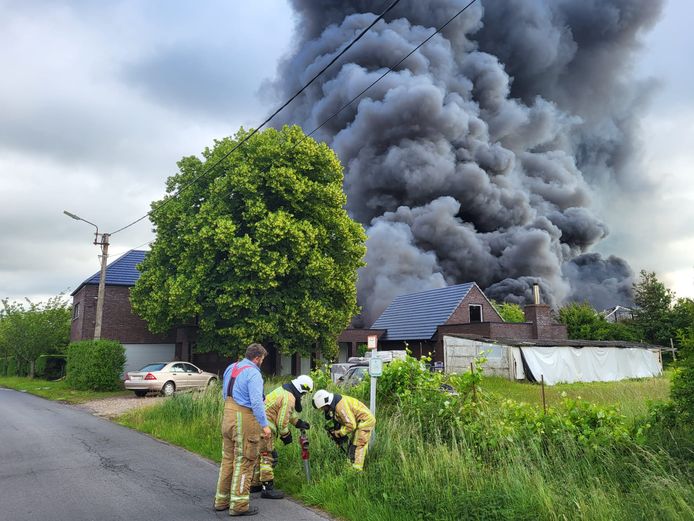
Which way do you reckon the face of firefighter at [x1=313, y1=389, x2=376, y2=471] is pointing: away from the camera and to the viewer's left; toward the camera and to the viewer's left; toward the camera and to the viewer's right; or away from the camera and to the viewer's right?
toward the camera and to the viewer's left

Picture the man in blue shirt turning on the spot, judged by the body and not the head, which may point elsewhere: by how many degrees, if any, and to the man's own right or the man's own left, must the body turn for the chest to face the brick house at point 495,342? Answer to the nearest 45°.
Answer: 0° — they already face it

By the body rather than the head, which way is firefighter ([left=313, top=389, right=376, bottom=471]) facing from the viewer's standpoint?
to the viewer's left

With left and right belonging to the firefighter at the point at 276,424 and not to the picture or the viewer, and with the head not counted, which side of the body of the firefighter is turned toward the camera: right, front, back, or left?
right

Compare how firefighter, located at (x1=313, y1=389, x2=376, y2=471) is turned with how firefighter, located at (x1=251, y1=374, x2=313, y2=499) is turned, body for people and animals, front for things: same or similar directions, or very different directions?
very different directions

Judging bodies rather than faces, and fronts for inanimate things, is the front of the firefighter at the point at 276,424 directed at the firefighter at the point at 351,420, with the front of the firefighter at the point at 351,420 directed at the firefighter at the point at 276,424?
yes

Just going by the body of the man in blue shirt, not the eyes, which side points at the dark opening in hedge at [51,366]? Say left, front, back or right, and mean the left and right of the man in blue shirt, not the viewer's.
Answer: left

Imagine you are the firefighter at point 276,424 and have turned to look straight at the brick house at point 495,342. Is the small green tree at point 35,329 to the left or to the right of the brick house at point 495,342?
left

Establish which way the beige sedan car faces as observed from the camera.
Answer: facing away from the viewer and to the right of the viewer

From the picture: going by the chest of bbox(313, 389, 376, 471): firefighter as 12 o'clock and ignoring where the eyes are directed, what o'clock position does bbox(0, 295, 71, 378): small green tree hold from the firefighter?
The small green tree is roughly at 2 o'clock from the firefighter.

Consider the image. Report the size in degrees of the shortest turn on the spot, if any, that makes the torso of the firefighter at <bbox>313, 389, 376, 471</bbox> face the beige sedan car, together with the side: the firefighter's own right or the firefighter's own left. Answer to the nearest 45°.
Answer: approximately 45° to the firefighter's own right

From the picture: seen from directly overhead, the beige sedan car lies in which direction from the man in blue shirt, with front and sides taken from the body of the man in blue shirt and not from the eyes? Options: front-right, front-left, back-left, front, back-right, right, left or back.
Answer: front-left

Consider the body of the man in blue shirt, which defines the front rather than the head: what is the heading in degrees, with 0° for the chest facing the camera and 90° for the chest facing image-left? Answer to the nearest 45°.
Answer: approximately 225°

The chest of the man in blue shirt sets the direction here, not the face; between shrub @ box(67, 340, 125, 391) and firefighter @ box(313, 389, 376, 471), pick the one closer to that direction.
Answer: the firefighter

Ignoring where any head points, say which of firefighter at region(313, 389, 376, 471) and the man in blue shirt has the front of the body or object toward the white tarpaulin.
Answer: the man in blue shirt

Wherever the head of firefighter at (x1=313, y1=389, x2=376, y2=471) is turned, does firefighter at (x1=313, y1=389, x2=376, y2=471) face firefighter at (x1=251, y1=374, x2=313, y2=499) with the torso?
yes

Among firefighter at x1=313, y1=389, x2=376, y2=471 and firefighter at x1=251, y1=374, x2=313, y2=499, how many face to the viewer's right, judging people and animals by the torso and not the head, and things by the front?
1
